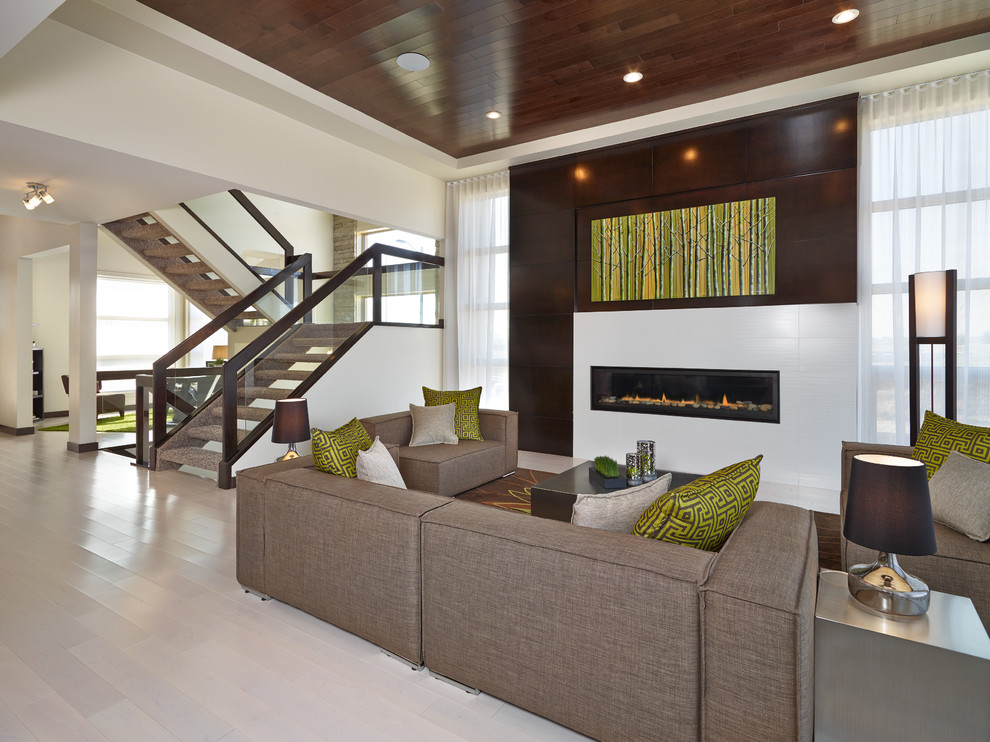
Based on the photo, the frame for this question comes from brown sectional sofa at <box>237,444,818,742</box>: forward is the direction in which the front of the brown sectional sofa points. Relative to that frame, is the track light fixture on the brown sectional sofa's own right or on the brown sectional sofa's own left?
on the brown sectional sofa's own left

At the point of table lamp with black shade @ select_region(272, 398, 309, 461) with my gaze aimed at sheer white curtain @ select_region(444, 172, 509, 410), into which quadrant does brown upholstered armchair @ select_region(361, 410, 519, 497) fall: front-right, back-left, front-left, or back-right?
front-right

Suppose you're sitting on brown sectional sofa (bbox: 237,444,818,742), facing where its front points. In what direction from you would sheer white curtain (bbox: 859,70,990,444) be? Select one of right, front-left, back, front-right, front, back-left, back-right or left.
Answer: front

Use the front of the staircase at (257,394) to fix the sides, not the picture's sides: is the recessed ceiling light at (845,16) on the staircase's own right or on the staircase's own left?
on the staircase's own left

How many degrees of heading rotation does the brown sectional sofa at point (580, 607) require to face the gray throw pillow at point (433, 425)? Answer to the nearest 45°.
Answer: approximately 45° to its left

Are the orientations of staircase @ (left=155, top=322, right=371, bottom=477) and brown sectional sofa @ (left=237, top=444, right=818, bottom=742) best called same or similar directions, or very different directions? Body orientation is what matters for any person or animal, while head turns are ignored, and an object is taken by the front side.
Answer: very different directions

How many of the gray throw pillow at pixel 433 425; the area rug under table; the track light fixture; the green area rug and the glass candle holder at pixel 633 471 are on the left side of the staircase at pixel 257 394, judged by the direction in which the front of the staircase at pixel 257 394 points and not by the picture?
3

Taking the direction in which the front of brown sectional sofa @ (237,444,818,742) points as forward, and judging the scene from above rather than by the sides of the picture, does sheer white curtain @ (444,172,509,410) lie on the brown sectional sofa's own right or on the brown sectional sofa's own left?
on the brown sectional sofa's own left

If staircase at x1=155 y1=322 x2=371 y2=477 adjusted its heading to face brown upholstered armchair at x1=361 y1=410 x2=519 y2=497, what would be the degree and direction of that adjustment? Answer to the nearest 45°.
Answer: approximately 90° to its left

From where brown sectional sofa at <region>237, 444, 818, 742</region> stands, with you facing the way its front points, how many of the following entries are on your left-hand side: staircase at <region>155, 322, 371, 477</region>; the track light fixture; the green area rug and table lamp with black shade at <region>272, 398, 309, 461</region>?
4

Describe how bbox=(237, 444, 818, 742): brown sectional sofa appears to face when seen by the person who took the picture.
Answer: facing away from the viewer and to the right of the viewer

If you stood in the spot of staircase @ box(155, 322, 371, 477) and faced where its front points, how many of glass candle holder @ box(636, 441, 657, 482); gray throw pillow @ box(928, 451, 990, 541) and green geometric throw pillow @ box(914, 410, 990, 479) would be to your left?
3

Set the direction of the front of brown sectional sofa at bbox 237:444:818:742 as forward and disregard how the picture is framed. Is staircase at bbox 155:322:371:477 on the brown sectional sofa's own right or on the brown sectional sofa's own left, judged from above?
on the brown sectional sofa's own left
